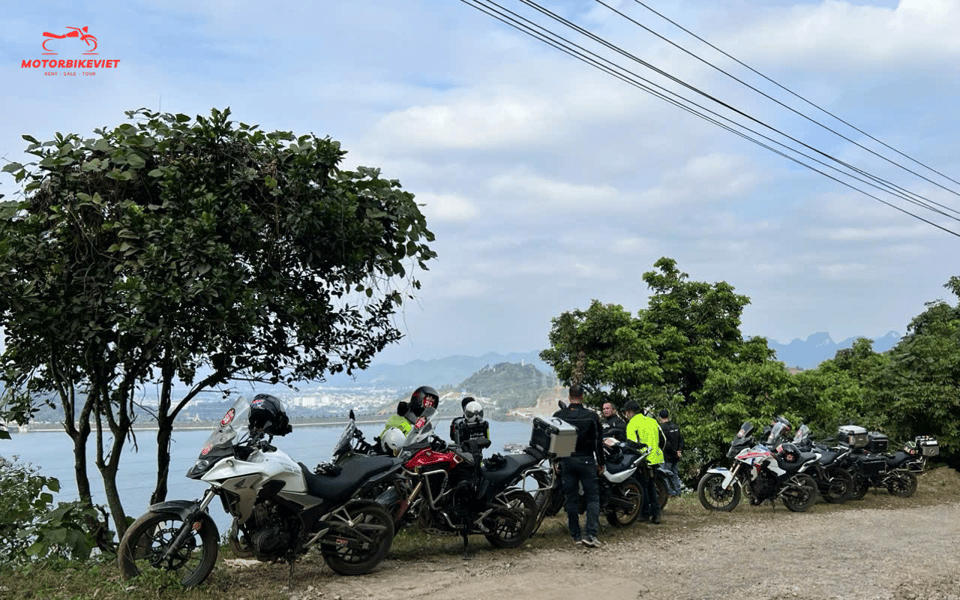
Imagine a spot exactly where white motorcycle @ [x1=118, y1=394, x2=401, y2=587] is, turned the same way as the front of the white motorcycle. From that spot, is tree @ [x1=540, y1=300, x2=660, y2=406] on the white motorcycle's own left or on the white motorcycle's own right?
on the white motorcycle's own right

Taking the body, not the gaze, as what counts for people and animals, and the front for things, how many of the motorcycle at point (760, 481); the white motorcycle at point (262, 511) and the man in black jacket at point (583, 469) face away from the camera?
1

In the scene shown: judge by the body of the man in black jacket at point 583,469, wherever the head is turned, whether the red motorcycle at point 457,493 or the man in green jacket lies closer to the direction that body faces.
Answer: the man in green jacket

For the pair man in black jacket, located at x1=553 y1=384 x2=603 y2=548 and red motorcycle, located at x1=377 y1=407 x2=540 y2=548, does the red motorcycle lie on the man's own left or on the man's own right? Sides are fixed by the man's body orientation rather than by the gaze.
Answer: on the man's own left

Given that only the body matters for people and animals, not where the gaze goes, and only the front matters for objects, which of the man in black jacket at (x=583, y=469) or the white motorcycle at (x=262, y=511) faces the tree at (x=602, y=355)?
the man in black jacket

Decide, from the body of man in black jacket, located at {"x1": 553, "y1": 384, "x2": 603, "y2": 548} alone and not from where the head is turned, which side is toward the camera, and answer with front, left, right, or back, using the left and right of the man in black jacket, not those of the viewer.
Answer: back

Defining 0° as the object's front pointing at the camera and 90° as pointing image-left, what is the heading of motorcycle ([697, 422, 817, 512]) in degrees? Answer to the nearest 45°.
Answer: approximately 90°

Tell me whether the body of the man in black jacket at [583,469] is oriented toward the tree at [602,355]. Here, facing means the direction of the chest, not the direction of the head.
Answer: yes

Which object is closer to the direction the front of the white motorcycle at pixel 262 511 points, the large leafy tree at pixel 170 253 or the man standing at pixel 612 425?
the large leafy tree

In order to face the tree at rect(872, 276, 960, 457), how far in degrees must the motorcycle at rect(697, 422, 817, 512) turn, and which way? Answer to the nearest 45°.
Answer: approximately 135° to its right

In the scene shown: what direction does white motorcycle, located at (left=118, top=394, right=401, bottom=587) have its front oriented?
to the viewer's left
